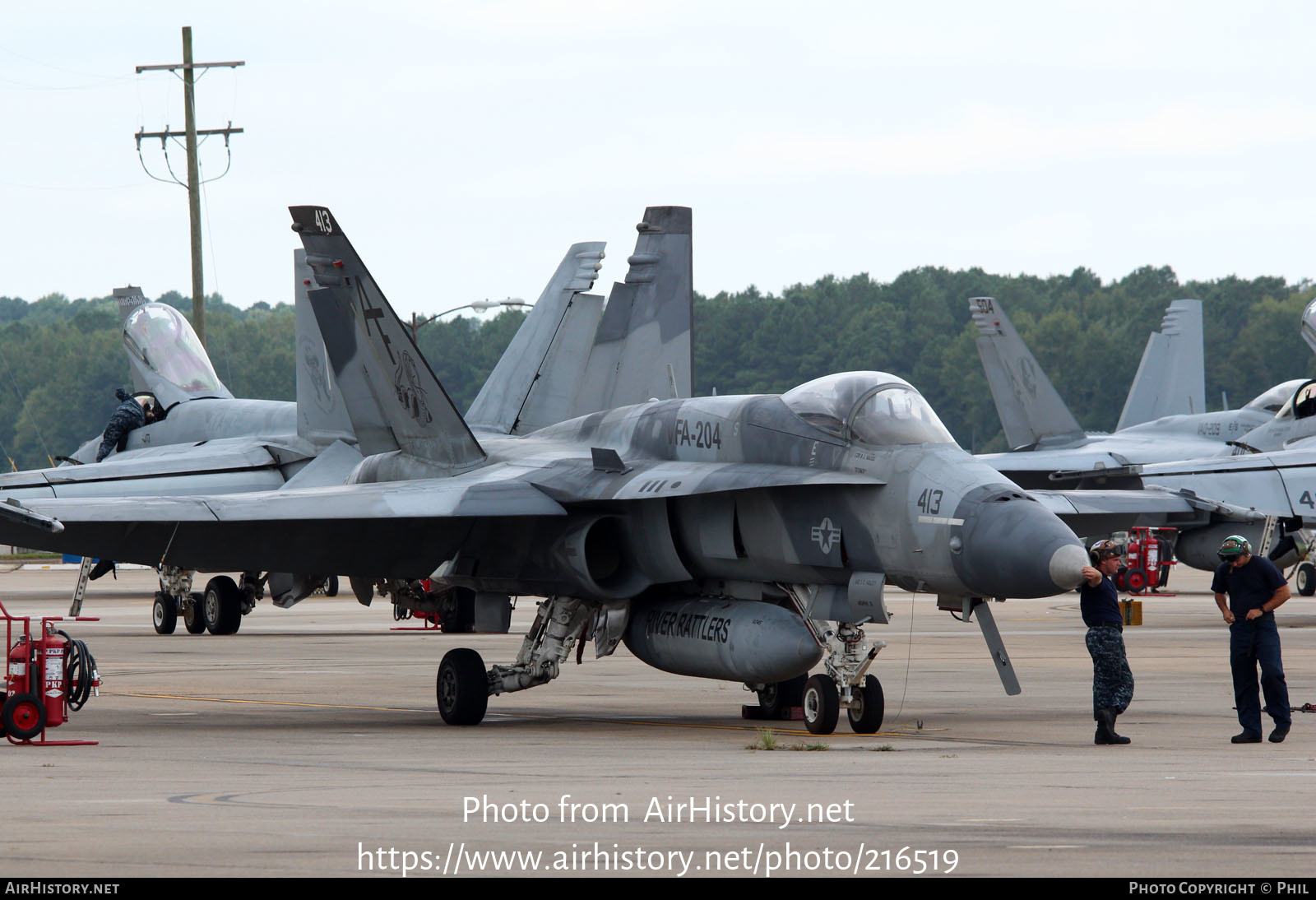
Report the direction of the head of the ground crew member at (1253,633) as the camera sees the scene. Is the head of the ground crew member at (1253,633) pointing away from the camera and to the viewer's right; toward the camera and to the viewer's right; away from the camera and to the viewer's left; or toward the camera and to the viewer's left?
toward the camera and to the viewer's left

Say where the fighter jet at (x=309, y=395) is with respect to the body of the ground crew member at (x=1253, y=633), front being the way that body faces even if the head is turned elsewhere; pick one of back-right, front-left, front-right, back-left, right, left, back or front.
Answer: right

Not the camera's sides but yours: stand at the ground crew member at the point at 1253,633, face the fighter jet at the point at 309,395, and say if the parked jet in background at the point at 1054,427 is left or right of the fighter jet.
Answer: right

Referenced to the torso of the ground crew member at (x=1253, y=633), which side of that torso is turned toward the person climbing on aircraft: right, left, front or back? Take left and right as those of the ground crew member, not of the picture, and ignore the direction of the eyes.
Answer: right

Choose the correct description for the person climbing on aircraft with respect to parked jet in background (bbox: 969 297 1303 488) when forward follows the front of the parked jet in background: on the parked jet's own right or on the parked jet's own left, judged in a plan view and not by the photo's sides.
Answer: on the parked jet's own right

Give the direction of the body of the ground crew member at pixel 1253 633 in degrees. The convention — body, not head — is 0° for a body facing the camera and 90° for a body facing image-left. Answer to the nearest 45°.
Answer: approximately 45°

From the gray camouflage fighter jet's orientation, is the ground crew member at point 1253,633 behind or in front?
in front

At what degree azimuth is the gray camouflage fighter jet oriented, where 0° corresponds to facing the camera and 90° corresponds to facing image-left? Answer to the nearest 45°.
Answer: approximately 315°
